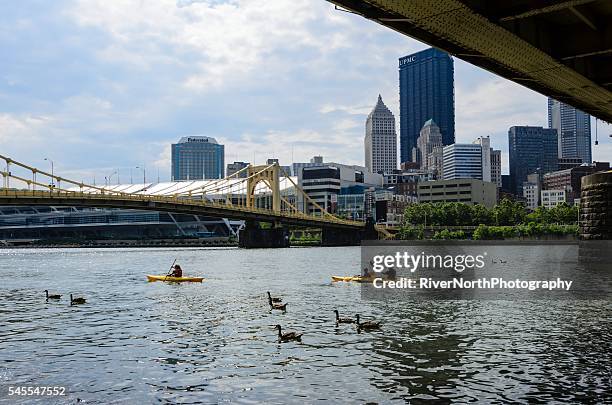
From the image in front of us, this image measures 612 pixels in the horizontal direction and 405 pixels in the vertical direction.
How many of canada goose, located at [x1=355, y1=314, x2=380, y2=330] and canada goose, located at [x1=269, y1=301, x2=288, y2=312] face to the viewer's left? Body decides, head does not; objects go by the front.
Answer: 2

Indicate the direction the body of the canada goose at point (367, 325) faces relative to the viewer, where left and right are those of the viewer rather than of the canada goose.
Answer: facing to the left of the viewer

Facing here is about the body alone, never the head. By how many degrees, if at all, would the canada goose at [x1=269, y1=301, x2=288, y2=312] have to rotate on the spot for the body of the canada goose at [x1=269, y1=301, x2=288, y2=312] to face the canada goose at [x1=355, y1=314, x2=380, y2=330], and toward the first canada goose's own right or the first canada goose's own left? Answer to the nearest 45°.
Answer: approximately 135° to the first canada goose's own left

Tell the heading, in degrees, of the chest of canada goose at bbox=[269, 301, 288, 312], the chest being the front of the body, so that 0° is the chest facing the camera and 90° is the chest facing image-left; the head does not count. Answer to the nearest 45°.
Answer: approximately 90°

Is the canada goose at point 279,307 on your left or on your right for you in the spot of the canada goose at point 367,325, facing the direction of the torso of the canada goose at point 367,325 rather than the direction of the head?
on your right
